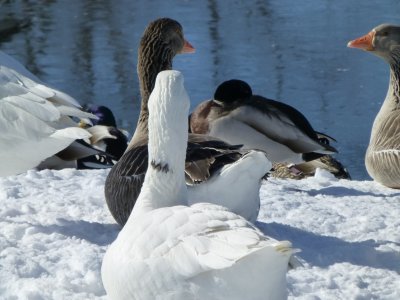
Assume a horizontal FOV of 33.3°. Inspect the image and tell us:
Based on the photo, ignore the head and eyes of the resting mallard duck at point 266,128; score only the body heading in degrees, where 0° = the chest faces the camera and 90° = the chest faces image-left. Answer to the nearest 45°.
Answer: approximately 90°

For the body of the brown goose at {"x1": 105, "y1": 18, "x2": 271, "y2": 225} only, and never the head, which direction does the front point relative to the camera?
to the viewer's left

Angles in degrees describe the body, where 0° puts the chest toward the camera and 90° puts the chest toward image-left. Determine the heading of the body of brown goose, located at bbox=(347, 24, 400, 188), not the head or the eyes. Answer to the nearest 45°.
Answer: approximately 90°
